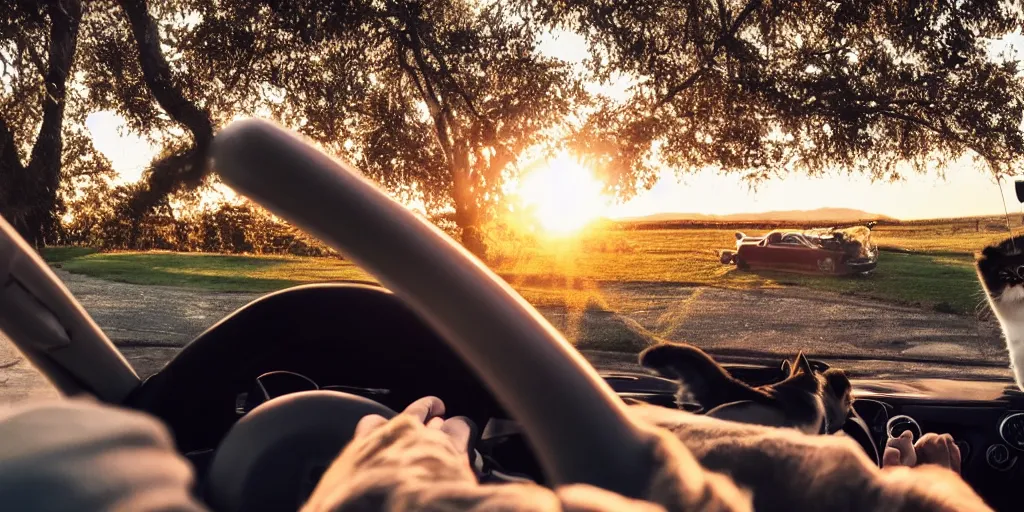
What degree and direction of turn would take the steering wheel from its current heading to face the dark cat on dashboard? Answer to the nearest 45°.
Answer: approximately 135° to its left

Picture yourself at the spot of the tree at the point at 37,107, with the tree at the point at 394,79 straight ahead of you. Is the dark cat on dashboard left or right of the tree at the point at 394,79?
right

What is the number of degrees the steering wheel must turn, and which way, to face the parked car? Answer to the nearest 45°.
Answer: approximately 135° to its left

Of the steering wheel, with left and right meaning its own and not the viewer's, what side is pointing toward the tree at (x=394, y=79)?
back

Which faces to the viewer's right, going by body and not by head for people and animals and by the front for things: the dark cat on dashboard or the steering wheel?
the dark cat on dashboard

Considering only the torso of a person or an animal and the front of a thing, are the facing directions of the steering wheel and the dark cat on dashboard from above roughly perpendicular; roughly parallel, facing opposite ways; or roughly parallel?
roughly perpendicular

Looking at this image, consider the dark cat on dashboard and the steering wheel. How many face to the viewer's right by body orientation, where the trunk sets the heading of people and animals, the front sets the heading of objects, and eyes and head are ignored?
1

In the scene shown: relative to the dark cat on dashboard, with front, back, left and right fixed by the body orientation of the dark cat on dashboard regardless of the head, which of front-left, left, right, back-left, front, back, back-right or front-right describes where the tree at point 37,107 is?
back-left

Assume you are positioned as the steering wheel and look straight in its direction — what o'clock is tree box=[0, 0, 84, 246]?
The tree is roughly at 5 o'clock from the steering wheel.

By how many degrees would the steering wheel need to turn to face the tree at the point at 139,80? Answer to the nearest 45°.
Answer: approximately 180°

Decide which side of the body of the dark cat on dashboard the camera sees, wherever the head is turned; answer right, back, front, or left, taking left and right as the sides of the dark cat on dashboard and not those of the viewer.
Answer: right

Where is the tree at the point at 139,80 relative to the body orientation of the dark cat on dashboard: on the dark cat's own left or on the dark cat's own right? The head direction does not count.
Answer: on the dark cat's own left
